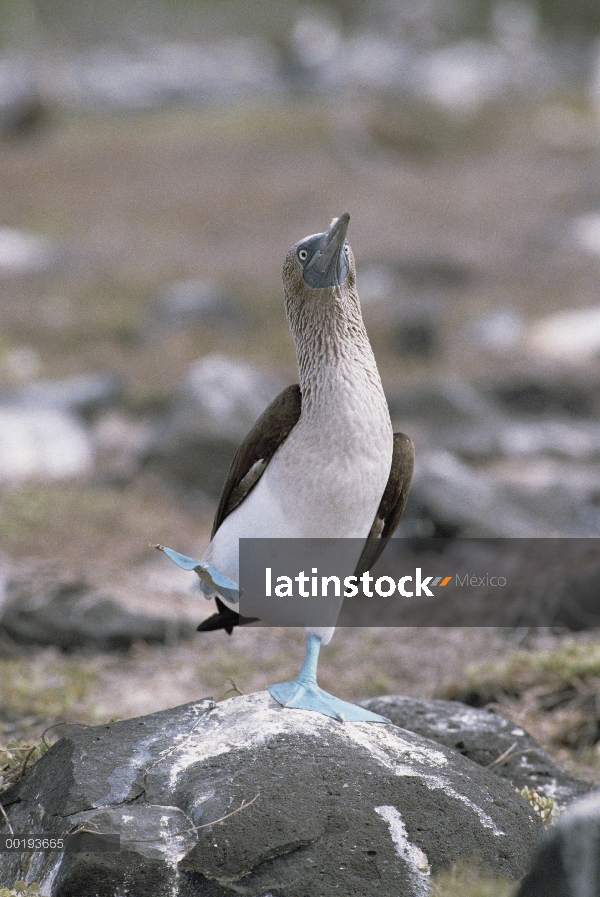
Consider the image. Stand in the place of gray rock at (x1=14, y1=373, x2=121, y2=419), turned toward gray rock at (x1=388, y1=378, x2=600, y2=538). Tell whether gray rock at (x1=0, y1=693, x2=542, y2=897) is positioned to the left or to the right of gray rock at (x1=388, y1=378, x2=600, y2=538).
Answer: right

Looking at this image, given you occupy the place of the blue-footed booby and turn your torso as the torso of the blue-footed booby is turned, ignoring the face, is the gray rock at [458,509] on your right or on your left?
on your left

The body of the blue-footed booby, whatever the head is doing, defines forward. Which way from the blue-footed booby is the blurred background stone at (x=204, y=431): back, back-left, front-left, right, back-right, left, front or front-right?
back-left

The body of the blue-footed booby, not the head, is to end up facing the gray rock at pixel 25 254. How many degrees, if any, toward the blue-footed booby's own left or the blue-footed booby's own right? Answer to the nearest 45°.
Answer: approximately 135° to the blue-footed booby's own left

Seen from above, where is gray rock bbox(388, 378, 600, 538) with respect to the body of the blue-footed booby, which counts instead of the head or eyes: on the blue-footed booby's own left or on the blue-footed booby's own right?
on the blue-footed booby's own left

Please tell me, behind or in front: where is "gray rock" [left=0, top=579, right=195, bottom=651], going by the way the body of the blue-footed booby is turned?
behind

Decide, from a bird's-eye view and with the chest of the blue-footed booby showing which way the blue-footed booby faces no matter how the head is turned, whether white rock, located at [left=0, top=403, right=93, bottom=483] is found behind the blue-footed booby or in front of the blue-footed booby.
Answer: behind

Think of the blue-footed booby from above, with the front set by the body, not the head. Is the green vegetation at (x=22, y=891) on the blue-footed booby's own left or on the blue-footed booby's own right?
on the blue-footed booby's own right

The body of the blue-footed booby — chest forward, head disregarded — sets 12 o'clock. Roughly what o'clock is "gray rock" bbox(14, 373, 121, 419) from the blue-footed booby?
The gray rock is roughly at 7 o'clock from the blue-footed booby.

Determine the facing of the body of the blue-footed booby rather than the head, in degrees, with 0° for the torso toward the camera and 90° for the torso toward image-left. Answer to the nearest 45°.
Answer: approximately 315°
